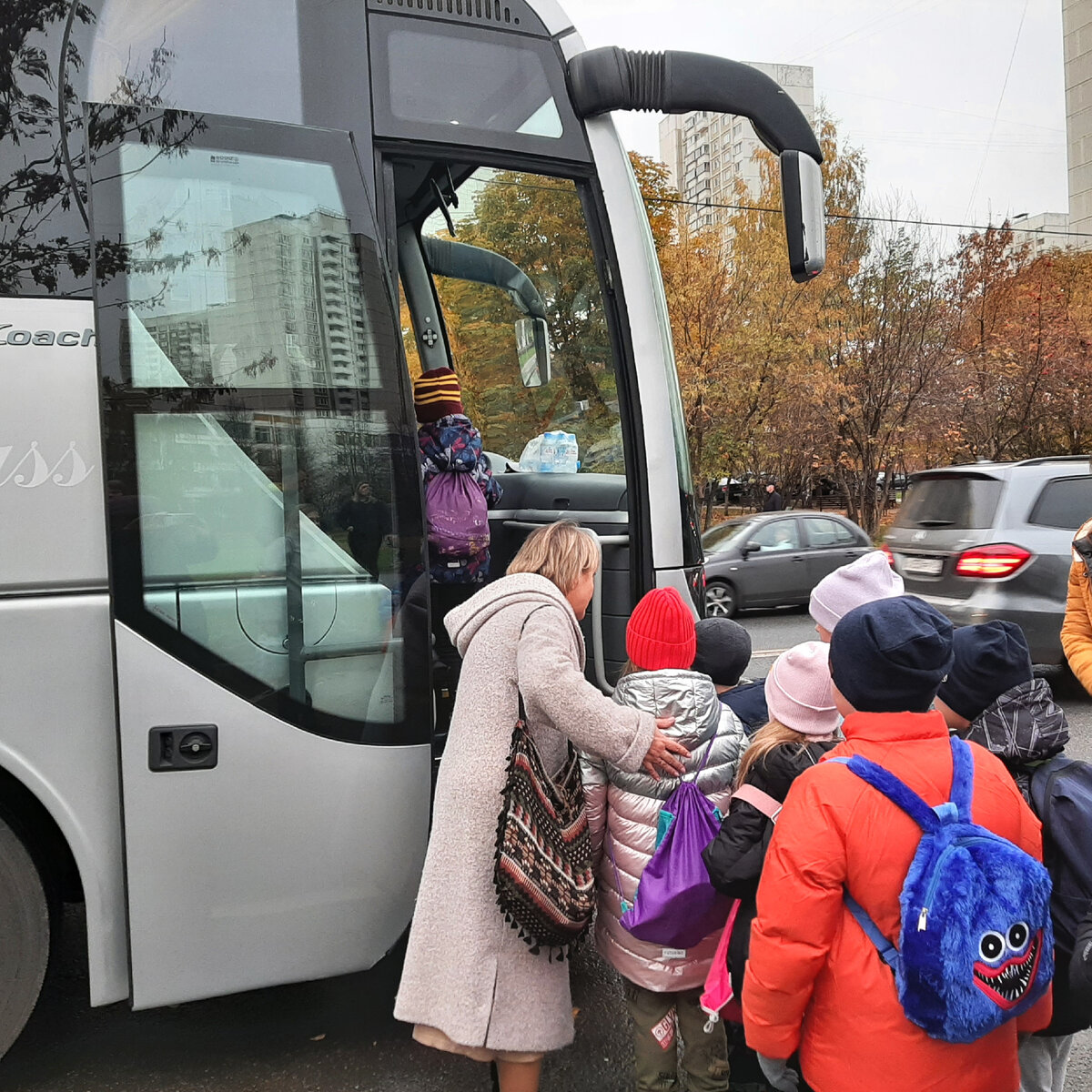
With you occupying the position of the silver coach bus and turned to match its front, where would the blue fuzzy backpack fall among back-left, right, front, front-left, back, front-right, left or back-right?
front-right

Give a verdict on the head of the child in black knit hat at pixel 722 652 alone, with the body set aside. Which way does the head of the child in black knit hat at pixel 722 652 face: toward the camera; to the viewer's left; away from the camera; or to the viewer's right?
away from the camera

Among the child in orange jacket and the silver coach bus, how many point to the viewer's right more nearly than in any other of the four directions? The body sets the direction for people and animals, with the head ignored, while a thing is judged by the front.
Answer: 1

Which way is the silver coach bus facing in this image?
to the viewer's right

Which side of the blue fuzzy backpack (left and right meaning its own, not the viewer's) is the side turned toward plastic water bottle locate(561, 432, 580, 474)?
back

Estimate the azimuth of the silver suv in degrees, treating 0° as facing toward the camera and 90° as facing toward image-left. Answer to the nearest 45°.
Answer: approximately 225°

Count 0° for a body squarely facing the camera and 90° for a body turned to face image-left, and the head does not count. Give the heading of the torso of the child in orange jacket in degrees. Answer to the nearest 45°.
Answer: approximately 135°

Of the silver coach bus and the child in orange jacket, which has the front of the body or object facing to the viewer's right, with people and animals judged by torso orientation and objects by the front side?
the silver coach bus

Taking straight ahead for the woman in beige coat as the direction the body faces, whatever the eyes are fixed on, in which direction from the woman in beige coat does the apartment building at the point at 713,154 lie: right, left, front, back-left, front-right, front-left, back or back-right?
front-left

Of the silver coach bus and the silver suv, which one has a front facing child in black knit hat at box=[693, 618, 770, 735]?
the silver coach bus

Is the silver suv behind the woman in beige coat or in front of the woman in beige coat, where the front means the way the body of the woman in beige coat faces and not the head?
in front

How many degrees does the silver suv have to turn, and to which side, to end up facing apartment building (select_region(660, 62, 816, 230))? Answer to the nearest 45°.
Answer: approximately 45° to its left

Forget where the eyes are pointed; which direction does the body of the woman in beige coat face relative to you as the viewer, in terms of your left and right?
facing away from the viewer and to the right of the viewer
